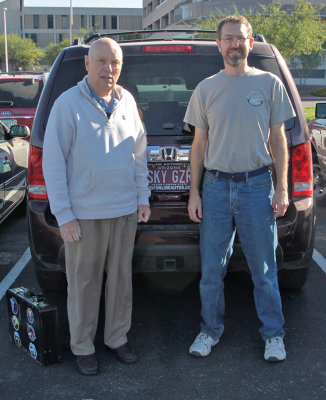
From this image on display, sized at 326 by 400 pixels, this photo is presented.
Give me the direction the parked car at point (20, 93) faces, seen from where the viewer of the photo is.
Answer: facing away from the viewer

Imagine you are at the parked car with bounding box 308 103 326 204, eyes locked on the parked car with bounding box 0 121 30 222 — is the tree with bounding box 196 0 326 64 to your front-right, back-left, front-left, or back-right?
back-right

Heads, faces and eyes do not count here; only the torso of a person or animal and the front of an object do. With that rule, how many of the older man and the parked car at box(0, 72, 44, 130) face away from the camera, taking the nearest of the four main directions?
1

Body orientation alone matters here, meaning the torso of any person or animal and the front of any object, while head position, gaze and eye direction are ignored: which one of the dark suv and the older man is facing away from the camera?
the dark suv

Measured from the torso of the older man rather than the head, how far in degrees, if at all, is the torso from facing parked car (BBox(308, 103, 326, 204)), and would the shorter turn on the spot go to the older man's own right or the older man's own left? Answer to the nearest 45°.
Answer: approximately 90° to the older man's own left

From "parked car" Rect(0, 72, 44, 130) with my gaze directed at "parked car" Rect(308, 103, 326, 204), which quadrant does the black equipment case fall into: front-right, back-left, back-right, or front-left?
front-right

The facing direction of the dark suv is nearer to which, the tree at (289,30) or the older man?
the tree

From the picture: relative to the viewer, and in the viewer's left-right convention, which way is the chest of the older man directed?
facing the viewer and to the right of the viewer

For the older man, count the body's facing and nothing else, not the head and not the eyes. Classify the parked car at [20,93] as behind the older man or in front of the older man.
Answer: behind

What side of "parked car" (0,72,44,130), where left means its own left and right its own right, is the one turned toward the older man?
back

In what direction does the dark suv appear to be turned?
away from the camera

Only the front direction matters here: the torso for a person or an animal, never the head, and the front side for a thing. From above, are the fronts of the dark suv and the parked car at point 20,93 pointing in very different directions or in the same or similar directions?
same or similar directions

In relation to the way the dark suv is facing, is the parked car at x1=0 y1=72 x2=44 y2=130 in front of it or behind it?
in front
